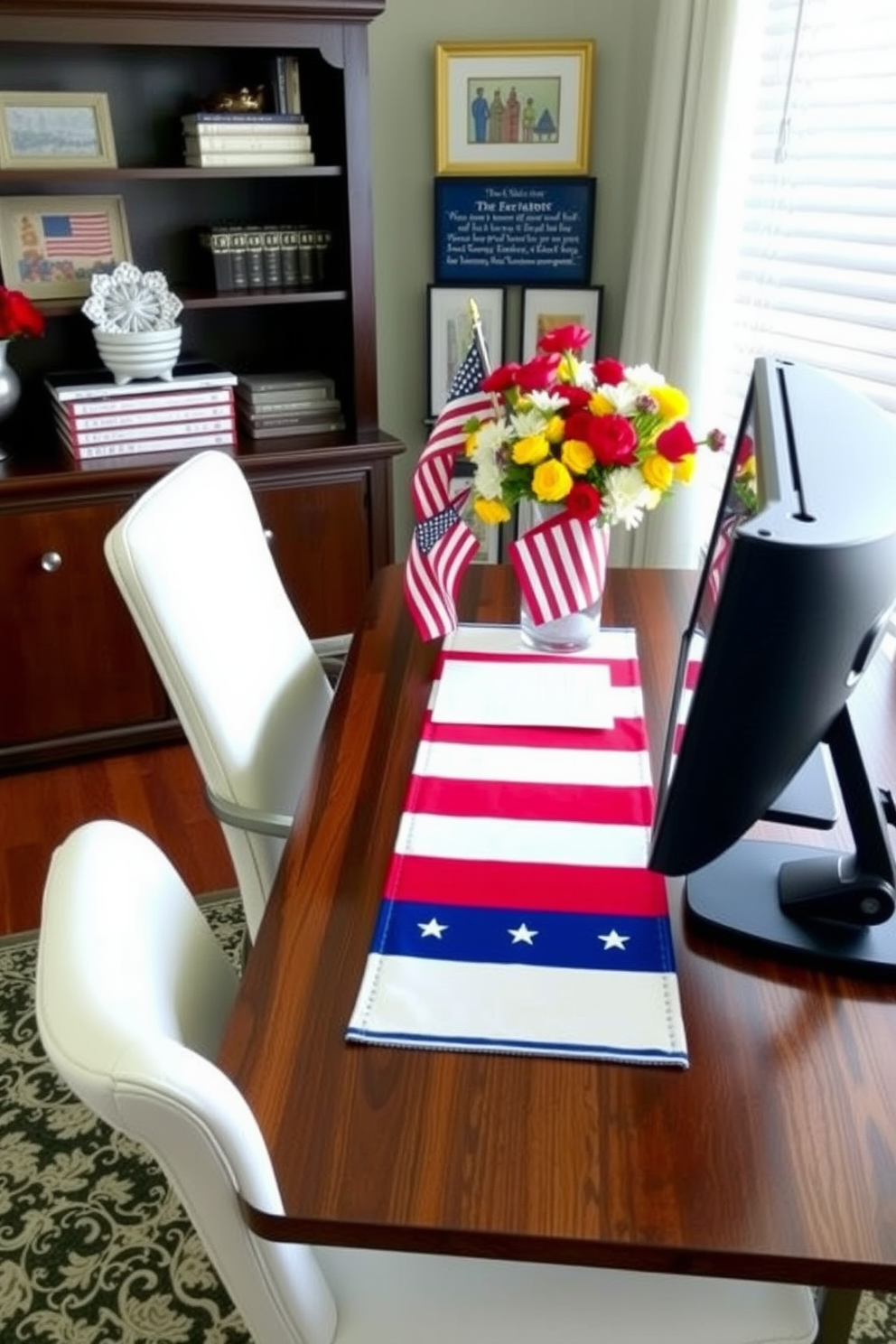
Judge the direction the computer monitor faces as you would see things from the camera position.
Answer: facing to the left of the viewer

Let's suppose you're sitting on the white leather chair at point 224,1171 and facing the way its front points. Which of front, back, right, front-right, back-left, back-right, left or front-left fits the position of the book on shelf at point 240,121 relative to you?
left

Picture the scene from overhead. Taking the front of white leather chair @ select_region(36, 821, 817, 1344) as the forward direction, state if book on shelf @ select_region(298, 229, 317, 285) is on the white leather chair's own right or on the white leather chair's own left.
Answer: on the white leather chair's own left

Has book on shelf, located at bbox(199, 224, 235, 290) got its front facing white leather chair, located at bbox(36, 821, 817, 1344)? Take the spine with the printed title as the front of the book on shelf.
yes

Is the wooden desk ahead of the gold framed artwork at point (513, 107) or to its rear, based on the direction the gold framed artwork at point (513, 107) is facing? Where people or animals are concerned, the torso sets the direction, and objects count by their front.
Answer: ahead

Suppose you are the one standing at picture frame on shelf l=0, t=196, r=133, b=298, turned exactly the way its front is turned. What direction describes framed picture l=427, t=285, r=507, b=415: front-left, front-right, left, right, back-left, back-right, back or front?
left

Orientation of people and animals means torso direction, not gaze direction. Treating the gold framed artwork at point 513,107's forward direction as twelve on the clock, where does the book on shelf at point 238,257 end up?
The book on shelf is roughly at 2 o'clock from the gold framed artwork.

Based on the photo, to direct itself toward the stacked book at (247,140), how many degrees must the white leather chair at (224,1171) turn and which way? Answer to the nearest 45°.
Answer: approximately 90° to its left

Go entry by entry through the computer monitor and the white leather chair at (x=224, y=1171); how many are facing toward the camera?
0
